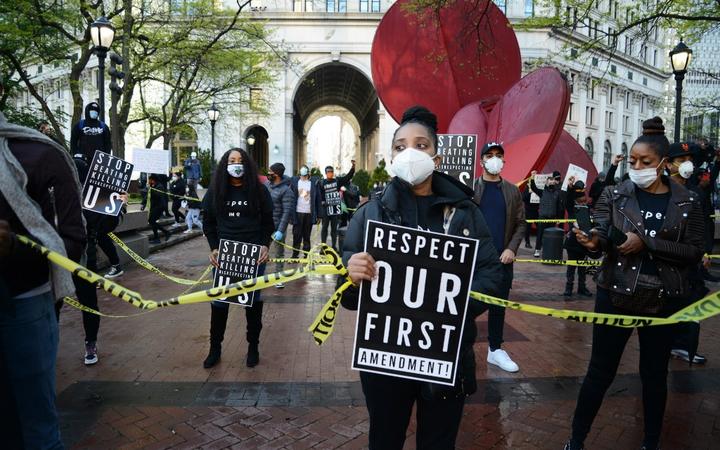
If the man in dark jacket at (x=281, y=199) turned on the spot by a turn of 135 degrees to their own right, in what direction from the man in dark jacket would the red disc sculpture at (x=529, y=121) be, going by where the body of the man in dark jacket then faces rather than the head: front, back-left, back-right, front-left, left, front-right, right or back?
front-right

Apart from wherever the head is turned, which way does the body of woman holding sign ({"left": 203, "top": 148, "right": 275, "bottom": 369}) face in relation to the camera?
toward the camera

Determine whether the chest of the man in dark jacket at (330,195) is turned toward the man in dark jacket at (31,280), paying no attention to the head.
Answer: yes

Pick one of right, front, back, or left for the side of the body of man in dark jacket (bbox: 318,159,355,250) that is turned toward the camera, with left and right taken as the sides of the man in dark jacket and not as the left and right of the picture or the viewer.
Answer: front

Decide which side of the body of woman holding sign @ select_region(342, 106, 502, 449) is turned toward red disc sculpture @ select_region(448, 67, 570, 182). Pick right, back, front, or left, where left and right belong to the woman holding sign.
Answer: back

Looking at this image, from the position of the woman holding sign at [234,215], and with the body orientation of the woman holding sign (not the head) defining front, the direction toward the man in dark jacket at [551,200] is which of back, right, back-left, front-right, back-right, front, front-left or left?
back-left

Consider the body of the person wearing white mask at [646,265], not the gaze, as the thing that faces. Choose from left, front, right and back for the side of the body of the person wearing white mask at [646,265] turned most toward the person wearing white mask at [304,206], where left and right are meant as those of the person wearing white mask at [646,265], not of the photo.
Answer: right

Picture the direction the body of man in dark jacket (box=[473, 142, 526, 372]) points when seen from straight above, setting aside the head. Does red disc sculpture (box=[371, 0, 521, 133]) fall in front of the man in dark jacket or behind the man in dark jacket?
behind

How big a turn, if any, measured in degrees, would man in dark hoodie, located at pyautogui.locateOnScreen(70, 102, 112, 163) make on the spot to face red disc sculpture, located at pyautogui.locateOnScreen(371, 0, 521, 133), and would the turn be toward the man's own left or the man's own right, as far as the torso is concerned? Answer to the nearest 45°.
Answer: approximately 90° to the man's own left

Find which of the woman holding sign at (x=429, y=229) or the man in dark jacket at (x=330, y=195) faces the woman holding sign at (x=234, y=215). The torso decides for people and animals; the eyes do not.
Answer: the man in dark jacket
